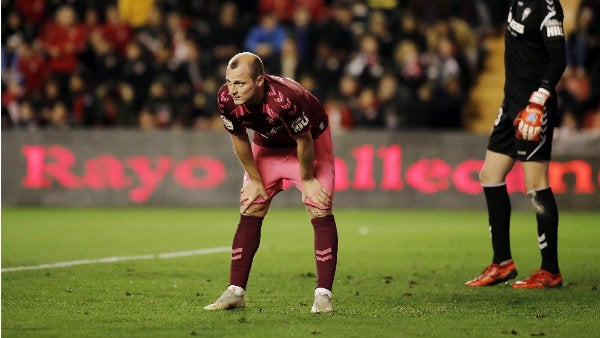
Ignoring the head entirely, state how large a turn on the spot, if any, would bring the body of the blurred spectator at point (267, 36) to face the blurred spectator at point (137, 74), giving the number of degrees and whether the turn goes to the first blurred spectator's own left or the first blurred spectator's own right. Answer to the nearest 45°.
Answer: approximately 90° to the first blurred spectator's own right

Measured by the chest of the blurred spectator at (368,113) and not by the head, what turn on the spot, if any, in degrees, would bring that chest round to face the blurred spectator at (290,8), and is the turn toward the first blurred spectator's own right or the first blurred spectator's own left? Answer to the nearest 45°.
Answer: approximately 135° to the first blurred spectator's own right

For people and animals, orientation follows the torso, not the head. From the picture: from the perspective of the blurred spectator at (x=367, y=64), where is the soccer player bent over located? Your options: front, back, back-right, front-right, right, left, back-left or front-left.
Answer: front

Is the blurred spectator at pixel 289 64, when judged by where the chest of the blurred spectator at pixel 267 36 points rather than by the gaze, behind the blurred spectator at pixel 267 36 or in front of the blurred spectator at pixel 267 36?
in front

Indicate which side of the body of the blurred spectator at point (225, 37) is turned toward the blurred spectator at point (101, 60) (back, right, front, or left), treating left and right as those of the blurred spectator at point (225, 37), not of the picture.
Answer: right

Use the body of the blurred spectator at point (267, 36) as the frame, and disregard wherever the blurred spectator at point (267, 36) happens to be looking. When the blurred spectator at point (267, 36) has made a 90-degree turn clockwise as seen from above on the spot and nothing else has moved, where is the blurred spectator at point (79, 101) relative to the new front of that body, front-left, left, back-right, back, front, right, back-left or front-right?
front

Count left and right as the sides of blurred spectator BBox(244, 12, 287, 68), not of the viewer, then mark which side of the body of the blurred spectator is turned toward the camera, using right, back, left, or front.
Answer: front

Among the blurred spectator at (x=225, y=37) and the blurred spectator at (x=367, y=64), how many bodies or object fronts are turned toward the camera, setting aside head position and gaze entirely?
2

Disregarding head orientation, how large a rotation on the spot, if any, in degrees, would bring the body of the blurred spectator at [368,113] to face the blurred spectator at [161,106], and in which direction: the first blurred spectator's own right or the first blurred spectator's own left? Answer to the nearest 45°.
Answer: approximately 90° to the first blurred spectator's own right

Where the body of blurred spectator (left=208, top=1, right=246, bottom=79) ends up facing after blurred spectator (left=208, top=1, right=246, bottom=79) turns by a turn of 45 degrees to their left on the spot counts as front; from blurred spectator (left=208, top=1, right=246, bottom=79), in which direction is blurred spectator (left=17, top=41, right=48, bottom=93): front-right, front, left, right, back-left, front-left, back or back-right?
back-right

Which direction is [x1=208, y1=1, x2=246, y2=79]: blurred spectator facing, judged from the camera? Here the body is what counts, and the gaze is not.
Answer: toward the camera

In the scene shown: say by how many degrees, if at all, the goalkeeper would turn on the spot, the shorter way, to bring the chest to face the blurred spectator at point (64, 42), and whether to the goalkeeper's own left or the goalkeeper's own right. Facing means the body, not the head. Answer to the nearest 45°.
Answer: approximately 90° to the goalkeeper's own right

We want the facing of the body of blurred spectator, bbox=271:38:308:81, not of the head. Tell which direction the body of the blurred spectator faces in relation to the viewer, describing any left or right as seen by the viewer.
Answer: facing the viewer

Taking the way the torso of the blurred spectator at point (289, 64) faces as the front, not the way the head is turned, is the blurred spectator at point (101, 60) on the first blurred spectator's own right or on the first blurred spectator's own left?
on the first blurred spectator's own right
